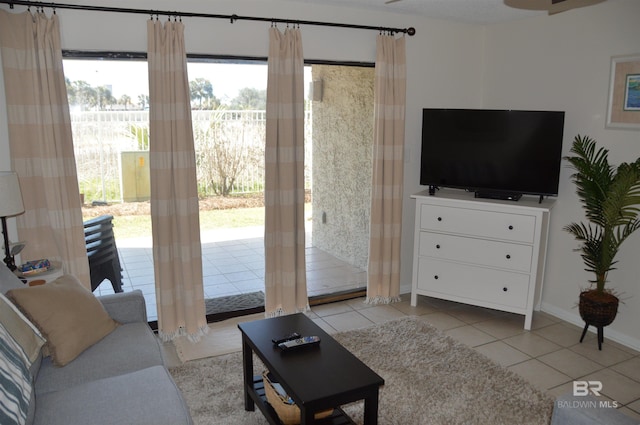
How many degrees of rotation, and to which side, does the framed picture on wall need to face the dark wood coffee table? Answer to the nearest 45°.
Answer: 0° — it already faces it

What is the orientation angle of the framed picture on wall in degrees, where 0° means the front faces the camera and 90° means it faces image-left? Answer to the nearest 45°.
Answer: approximately 45°

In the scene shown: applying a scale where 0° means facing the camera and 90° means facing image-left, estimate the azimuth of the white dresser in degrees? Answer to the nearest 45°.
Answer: approximately 0°

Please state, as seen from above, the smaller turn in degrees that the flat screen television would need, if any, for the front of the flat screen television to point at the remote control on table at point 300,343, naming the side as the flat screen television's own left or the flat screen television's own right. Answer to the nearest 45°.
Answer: approximately 45° to the flat screen television's own right

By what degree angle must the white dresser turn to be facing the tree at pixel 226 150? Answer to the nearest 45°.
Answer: approximately 90° to its right

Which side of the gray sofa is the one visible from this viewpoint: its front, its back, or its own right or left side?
right

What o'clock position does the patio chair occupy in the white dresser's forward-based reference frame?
The patio chair is roughly at 2 o'clock from the white dresser.

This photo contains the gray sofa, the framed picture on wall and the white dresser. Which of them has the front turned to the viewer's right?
the gray sofa

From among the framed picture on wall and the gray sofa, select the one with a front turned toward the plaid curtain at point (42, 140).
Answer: the framed picture on wall

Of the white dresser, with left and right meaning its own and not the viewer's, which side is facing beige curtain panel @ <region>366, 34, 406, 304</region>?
right

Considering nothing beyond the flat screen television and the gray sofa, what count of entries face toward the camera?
1
